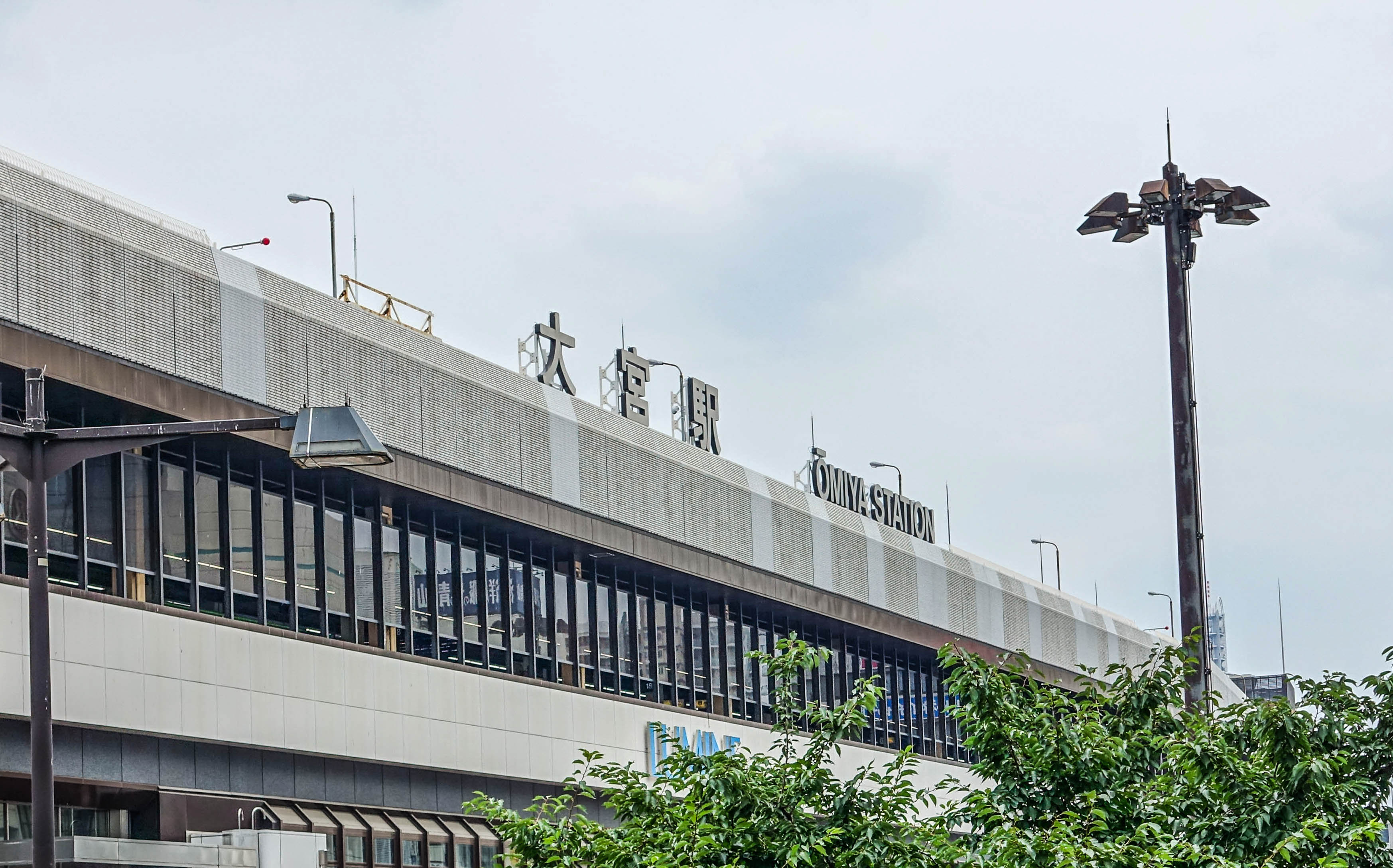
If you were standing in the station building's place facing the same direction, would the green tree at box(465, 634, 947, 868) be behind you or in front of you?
in front

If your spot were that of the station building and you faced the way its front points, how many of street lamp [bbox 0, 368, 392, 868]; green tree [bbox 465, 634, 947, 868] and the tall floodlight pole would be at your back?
0

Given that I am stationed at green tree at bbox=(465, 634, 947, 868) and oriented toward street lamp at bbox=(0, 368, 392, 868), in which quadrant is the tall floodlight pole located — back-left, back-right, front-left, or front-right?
back-right

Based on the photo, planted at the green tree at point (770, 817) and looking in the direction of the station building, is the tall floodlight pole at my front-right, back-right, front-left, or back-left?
front-right

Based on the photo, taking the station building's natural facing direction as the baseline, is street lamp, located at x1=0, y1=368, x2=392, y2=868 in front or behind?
in front

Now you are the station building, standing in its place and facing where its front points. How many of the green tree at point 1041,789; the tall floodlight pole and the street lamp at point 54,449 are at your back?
0
